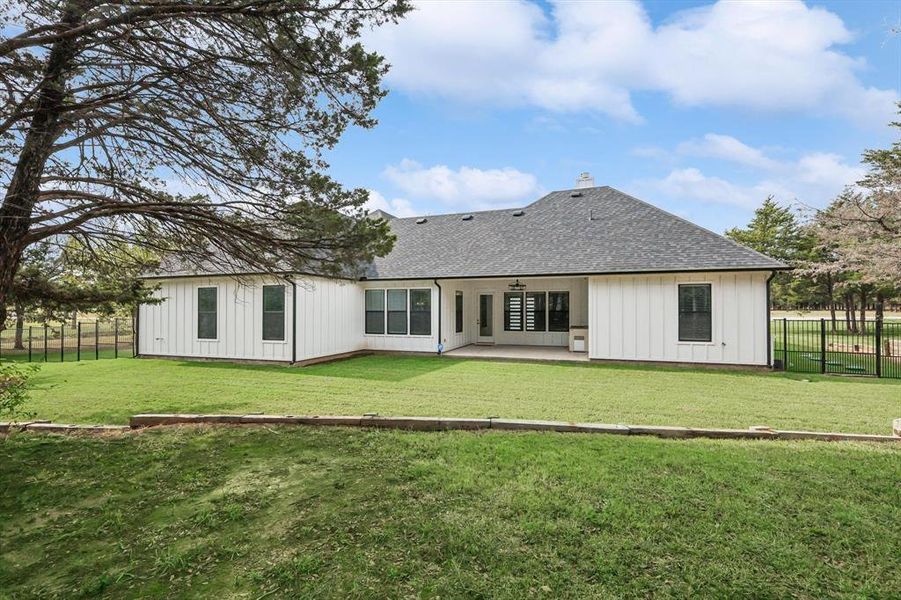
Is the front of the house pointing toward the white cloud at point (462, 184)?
yes

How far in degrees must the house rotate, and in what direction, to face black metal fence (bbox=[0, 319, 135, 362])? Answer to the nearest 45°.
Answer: approximately 90° to its left

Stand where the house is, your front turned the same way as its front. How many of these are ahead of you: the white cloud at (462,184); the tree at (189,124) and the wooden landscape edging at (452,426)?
1

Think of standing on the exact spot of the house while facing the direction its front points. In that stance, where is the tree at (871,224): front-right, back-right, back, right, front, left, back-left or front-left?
right

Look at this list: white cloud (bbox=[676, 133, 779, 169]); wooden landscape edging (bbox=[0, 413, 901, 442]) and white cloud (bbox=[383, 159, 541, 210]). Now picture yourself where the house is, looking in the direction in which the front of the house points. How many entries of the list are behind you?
1

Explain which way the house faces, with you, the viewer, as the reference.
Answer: facing away from the viewer
